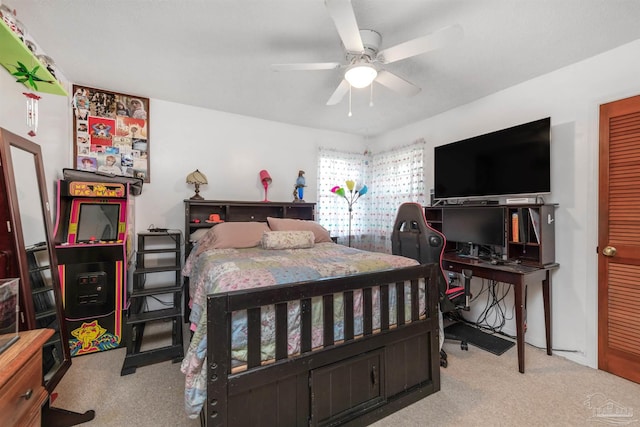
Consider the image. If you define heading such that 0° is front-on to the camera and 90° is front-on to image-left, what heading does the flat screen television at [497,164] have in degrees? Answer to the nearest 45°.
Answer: approximately 45°

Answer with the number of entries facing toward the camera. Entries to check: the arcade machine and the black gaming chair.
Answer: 1

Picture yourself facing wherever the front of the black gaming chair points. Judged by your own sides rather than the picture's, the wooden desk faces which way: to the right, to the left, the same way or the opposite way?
the opposite way

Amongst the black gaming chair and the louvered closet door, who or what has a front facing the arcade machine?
the louvered closet door

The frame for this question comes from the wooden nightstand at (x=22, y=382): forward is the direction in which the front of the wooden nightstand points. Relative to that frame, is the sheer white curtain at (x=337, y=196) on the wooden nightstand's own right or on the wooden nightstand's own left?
on the wooden nightstand's own left

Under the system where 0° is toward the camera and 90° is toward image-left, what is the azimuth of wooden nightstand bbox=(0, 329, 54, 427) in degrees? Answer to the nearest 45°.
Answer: approximately 315°

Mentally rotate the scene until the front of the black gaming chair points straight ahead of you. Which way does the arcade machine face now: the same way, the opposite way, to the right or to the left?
to the right

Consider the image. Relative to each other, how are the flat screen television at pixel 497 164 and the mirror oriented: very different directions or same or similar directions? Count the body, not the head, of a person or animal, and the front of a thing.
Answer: very different directions

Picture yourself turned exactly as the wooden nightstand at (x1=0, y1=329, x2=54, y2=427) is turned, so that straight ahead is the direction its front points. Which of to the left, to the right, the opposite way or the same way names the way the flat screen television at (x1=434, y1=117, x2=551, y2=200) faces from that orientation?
the opposite way

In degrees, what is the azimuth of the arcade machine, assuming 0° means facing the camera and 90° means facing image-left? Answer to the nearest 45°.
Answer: approximately 0°

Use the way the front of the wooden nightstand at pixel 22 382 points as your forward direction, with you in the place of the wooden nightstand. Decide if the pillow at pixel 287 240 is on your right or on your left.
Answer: on your left

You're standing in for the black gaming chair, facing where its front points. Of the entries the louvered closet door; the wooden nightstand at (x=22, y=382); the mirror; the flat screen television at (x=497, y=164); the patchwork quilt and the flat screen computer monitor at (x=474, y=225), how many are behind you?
3
